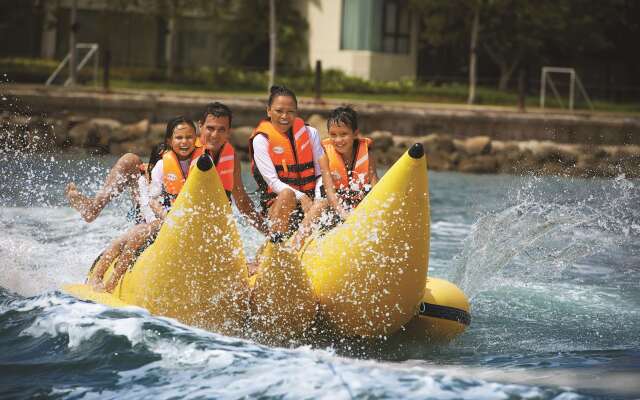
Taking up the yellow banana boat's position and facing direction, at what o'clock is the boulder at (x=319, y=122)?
The boulder is roughly at 6 o'clock from the yellow banana boat.

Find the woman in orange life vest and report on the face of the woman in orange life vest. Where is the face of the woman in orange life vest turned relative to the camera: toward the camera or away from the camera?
toward the camera

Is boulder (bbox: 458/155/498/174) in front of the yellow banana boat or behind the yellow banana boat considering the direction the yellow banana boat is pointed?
behind

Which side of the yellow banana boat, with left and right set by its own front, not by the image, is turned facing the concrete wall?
back

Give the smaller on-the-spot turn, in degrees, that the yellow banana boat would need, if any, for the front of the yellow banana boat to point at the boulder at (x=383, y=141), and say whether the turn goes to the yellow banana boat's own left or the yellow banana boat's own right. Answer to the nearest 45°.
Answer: approximately 180°

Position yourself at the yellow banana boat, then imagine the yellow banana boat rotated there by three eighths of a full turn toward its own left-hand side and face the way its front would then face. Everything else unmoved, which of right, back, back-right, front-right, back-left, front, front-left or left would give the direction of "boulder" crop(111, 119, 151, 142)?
front-left

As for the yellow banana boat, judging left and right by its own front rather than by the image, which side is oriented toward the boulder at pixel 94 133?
back

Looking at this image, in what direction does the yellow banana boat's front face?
toward the camera

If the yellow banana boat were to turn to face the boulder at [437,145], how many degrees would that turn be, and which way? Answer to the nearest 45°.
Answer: approximately 180°

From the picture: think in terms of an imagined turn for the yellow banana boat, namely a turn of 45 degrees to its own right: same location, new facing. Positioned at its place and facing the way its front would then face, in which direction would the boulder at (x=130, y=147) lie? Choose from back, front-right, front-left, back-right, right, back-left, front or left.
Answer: back-right

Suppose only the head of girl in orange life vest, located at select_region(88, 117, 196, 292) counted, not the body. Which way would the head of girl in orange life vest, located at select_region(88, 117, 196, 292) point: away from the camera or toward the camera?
toward the camera
